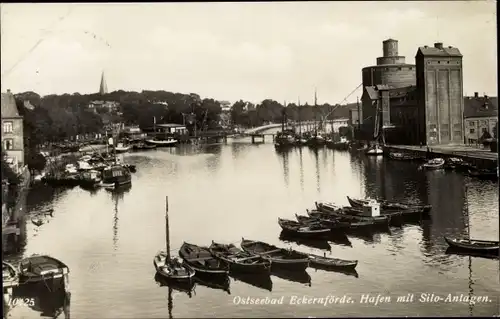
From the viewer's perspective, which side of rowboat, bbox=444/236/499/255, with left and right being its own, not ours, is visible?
left

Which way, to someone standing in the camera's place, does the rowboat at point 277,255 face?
facing away from the viewer and to the left of the viewer
